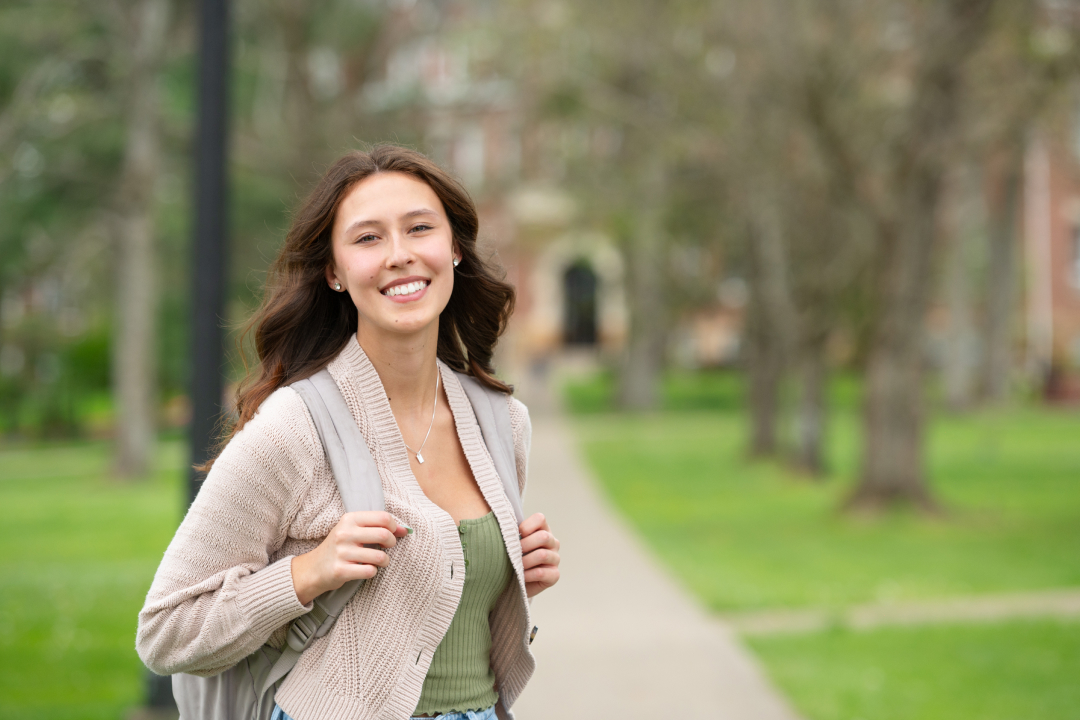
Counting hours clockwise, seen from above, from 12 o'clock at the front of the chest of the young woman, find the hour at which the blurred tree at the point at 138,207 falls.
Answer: The blurred tree is roughly at 7 o'clock from the young woman.

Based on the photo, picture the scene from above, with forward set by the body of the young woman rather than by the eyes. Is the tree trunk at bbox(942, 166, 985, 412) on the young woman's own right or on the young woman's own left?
on the young woman's own left

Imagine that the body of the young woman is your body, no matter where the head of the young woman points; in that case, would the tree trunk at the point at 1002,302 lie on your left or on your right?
on your left

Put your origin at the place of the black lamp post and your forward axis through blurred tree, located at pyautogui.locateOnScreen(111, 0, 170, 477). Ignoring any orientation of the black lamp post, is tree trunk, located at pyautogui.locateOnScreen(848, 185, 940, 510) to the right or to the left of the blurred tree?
right

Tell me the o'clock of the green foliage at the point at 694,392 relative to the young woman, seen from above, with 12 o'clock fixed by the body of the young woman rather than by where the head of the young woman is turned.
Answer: The green foliage is roughly at 8 o'clock from the young woman.

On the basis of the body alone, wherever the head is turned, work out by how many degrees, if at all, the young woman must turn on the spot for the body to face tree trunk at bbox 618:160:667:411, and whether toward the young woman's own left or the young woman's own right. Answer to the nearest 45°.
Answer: approximately 135° to the young woman's own left

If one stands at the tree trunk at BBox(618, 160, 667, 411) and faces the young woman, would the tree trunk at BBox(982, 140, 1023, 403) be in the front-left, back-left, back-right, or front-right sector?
back-left

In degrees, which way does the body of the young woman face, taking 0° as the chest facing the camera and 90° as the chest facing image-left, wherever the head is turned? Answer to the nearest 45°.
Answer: approximately 315°
